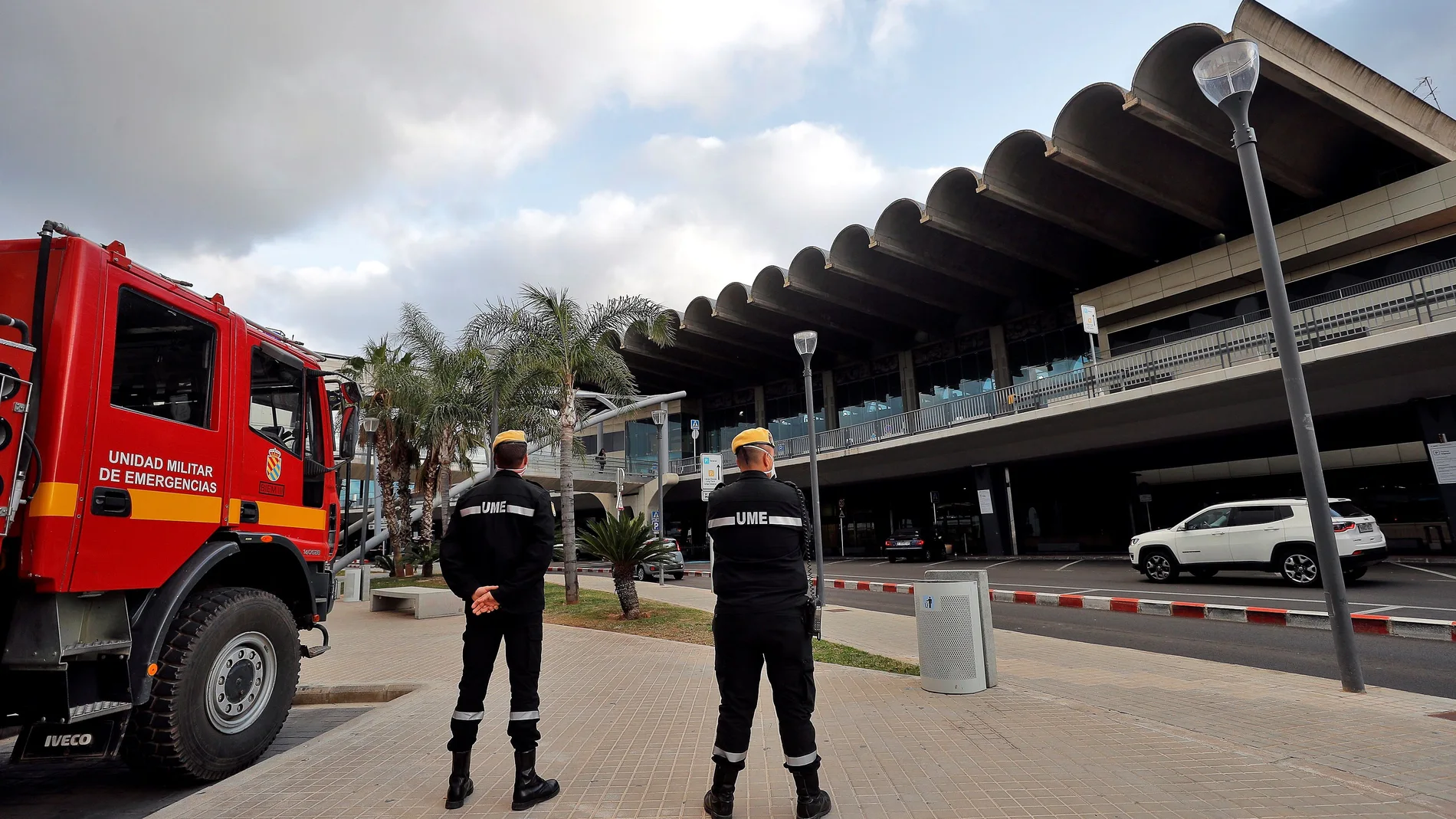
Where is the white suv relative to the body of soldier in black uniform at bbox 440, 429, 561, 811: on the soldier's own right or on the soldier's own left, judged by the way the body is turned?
on the soldier's own right

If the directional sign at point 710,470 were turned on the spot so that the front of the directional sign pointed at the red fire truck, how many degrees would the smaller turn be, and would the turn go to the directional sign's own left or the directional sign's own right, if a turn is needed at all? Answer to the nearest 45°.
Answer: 0° — it already faces it

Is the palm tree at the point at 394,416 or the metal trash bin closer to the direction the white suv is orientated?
the palm tree

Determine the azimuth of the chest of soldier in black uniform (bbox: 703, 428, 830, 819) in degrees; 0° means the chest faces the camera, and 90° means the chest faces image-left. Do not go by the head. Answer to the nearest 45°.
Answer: approximately 180°

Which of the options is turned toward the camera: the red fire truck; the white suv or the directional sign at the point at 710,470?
the directional sign

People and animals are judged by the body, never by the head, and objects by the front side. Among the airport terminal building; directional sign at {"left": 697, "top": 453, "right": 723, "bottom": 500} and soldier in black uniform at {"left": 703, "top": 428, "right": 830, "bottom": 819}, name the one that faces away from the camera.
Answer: the soldier in black uniform

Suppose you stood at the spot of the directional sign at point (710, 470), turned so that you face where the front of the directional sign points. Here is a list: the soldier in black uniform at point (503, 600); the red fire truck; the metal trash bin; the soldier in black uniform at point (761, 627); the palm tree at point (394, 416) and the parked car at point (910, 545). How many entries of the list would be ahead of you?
4

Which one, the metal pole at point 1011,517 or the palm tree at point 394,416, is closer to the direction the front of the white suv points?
the metal pole

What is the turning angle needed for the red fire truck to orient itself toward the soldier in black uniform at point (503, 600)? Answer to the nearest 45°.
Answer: approximately 90° to its right

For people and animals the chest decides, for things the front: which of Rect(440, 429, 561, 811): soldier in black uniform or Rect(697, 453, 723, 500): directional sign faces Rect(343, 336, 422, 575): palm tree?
the soldier in black uniform

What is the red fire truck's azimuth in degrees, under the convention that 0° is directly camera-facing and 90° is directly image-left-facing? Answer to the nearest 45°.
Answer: approximately 225°

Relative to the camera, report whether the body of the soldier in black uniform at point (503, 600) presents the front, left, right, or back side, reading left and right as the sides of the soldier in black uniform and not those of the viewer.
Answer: back

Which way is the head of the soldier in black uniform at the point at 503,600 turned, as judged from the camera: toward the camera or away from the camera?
away from the camera

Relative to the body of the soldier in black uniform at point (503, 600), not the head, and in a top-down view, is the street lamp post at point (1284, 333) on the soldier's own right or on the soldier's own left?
on the soldier's own right

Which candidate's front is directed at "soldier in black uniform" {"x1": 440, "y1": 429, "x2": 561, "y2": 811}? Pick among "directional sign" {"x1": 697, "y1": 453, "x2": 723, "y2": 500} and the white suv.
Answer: the directional sign
